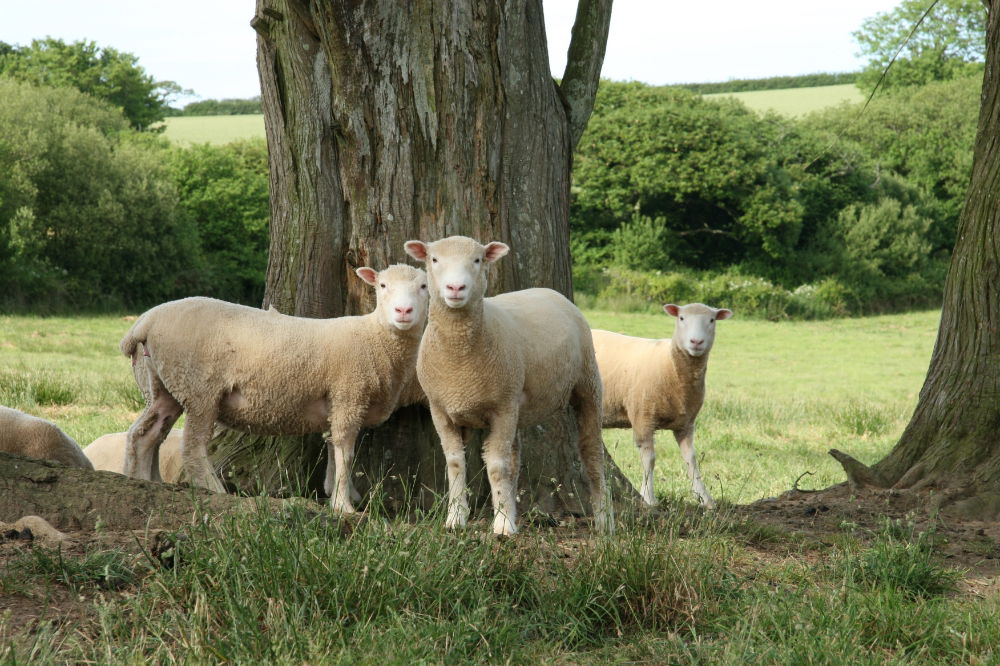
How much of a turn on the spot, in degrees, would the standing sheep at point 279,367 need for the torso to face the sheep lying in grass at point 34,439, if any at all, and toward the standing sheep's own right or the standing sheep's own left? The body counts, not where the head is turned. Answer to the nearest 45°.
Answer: approximately 135° to the standing sheep's own left

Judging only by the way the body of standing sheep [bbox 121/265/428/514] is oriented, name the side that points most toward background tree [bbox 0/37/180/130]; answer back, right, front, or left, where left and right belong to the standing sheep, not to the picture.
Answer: left

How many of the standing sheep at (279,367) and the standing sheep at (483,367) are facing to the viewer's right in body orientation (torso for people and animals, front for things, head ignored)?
1

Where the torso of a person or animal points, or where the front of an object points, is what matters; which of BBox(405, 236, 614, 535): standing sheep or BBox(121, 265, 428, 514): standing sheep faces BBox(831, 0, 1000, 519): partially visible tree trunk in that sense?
BBox(121, 265, 428, 514): standing sheep

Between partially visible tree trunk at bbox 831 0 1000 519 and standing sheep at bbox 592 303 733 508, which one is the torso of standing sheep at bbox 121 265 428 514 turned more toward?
the partially visible tree trunk

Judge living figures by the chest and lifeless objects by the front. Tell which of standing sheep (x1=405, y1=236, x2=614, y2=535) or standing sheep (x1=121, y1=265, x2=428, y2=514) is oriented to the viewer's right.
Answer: standing sheep (x1=121, y1=265, x2=428, y2=514)

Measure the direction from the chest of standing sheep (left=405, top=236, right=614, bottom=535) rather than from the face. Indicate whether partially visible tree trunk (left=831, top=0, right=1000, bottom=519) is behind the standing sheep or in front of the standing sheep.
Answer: behind

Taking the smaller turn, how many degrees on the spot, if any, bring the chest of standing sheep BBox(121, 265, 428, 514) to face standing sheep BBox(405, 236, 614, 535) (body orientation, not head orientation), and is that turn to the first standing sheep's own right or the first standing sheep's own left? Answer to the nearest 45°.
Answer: approximately 45° to the first standing sheep's own right

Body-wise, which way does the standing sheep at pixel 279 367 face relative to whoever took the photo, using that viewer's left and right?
facing to the right of the viewer

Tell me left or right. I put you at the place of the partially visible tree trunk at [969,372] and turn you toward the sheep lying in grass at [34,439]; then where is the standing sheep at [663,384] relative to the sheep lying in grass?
right

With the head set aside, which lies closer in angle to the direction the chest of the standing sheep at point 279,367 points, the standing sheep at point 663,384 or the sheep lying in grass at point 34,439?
the standing sheep

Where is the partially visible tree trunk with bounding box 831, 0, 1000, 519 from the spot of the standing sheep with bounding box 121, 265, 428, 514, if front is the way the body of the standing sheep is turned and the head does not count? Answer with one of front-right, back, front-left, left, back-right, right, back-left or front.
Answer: front
